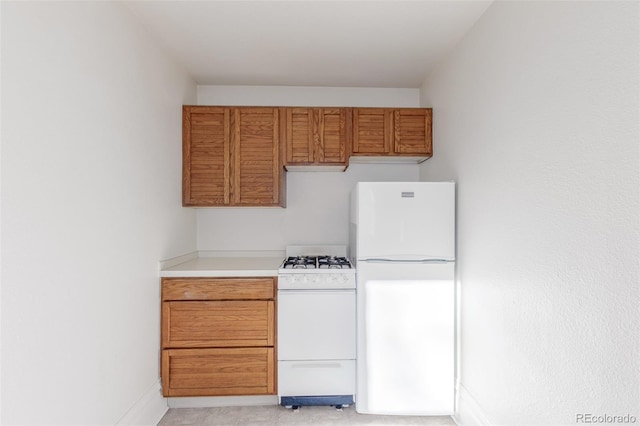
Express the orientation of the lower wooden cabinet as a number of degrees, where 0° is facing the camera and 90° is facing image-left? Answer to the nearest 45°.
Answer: approximately 0°

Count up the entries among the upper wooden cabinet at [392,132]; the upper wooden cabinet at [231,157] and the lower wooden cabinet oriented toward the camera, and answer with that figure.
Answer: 3

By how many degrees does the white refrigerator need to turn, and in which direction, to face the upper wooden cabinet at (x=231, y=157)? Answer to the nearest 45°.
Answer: approximately 90° to its right

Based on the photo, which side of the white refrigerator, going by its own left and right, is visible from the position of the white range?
right

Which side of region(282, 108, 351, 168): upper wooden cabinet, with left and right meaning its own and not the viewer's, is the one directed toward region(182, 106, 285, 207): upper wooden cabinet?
right
